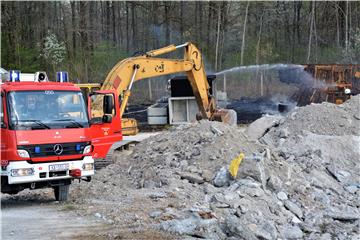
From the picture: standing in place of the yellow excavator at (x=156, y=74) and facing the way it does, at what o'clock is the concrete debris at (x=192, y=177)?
The concrete debris is roughly at 3 o'clock from the yellow excavator.

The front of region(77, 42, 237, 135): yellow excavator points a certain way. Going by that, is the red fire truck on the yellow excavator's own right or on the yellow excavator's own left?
on the yellow excavator's own right

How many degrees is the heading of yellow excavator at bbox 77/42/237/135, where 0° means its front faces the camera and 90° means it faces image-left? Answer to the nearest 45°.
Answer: approximately 270°

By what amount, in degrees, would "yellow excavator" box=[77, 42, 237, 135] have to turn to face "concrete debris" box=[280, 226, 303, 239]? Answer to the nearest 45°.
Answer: approximately 90° to its right

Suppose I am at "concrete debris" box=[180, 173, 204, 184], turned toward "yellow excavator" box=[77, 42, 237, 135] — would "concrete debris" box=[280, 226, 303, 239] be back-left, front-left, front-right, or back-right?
back-right
